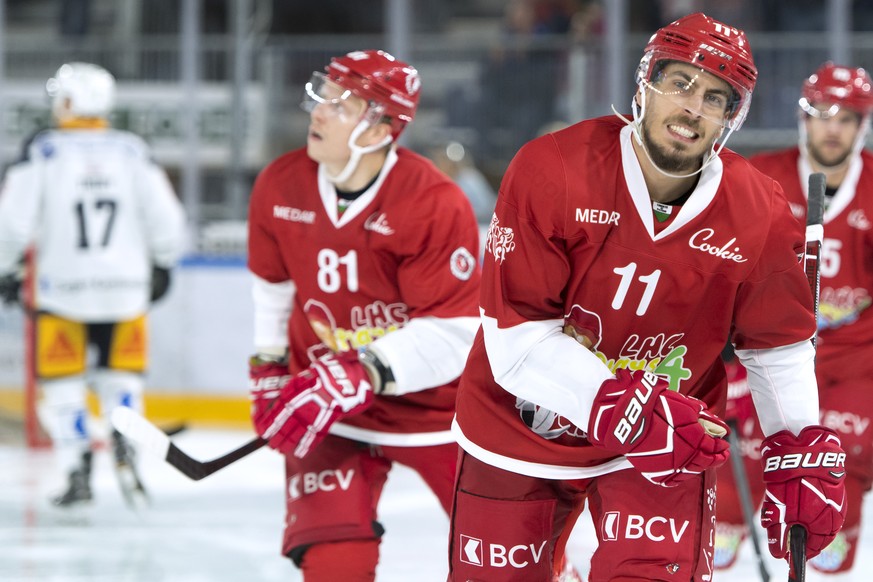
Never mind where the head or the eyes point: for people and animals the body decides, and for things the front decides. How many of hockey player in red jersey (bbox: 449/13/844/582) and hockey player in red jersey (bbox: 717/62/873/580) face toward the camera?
2

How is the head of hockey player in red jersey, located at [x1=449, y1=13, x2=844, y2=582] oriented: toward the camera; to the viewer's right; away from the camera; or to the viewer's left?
toward the camera

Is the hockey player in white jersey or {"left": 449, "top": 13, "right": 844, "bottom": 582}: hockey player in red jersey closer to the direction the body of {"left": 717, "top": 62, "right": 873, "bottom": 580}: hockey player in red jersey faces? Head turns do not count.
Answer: the hockey player in red jersey

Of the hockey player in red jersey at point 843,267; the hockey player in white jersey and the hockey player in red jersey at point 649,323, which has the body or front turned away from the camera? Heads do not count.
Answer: the hockey player in white jersey

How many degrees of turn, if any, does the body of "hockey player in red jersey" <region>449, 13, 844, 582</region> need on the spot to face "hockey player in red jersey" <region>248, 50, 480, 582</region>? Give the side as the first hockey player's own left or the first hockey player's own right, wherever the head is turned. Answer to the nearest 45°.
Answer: approximately 135° to the first hockey player's own right

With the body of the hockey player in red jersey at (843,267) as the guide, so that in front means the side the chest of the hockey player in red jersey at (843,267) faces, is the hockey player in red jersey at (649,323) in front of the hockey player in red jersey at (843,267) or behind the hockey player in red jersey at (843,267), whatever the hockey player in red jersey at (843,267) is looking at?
in front

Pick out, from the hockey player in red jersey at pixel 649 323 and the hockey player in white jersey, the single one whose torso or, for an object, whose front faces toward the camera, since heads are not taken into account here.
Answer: the hockey player in red jersey

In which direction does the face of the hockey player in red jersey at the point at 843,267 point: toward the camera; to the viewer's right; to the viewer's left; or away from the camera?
toward the camera

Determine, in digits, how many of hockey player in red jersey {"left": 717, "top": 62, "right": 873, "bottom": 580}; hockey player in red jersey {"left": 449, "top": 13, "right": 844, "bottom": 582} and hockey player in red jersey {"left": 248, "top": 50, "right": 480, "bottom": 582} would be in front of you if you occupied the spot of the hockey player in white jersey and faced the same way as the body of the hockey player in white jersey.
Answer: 0

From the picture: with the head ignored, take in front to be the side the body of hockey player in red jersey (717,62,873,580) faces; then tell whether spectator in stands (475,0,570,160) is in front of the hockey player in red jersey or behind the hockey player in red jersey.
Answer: behind

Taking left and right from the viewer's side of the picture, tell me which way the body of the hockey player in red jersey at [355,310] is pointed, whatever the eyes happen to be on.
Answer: facing the viewer and to the left of the viewer

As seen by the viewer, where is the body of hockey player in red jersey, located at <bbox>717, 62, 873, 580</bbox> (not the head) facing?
toward the camera

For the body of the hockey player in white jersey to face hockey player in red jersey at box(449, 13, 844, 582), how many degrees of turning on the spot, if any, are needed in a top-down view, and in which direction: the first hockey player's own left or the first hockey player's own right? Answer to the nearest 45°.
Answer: approximately 180°

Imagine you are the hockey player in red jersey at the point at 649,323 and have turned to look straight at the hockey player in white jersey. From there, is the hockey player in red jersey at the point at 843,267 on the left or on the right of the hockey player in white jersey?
right

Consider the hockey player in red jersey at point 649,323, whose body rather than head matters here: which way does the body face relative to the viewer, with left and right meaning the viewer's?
facing the viewer

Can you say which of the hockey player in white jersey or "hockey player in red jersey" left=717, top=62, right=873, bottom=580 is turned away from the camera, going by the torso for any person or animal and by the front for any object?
the hockey player in white jersey

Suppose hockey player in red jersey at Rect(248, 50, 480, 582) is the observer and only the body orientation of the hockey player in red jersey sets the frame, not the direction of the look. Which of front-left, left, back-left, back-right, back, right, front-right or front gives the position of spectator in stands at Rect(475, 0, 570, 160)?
back-right

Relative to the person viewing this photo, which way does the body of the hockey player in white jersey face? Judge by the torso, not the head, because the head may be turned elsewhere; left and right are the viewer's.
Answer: facing away from the viewer

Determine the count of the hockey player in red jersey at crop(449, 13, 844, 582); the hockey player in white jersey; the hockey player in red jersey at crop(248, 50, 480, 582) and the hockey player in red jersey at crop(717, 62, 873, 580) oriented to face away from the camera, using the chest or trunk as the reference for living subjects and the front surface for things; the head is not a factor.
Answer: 1
